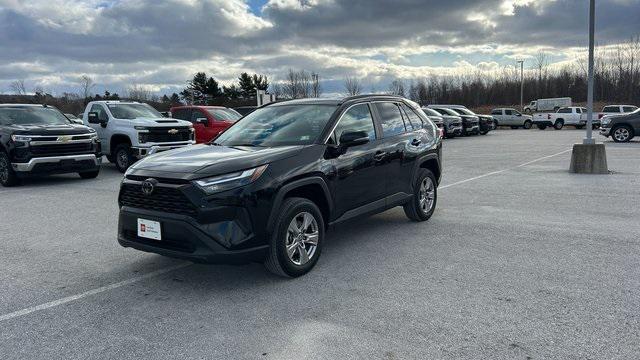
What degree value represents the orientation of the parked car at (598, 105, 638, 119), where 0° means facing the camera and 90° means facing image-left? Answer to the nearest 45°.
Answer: approximately 90°

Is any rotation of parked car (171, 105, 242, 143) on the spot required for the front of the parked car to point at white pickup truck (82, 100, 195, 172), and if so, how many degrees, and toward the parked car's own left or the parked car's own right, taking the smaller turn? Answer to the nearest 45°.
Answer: approximately 90° to the parked car's own right

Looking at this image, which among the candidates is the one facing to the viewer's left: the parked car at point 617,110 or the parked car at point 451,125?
the parked car at point 617,110

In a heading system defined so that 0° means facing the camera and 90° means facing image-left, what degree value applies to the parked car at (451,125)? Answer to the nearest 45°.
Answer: approximately 315°

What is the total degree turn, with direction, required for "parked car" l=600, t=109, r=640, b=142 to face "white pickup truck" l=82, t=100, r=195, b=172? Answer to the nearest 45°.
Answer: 0° — it already faces it

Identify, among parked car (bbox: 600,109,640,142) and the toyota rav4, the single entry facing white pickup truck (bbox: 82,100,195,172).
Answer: the parked car

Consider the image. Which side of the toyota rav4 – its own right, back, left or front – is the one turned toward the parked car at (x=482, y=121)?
back

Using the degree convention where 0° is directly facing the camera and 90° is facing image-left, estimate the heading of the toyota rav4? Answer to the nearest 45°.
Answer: approximately 45°

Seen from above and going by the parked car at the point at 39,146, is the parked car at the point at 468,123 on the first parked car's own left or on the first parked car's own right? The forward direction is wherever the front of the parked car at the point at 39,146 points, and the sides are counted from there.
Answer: on the first parked car's own left

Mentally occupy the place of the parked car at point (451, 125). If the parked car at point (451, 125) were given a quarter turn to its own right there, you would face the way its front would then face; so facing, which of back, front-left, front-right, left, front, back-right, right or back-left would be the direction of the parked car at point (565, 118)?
back

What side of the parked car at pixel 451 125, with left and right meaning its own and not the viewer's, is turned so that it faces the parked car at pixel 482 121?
left

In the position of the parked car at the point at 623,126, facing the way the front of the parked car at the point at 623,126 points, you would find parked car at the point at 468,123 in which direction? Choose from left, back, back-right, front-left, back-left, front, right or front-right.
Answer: right
